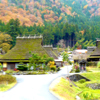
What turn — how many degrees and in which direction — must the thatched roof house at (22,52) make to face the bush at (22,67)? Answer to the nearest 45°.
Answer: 0° — it already faces it

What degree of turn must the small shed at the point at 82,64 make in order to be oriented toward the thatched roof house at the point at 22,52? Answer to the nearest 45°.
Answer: approximately 90° to its right

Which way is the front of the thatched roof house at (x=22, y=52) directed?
toward the camera

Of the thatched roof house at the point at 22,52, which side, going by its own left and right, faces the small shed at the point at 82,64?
left

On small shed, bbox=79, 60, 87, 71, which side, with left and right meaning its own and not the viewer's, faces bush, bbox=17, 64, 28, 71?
right

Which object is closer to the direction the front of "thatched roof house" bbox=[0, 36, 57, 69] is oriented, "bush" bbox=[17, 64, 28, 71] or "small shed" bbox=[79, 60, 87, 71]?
the bush

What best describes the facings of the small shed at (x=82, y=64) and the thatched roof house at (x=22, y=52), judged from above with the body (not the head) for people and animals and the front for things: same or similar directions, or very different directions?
same or similar directions

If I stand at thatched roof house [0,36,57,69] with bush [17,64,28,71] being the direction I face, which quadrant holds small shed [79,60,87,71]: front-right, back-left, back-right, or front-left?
front-left

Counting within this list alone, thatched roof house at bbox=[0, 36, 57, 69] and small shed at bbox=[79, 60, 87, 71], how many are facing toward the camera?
2
